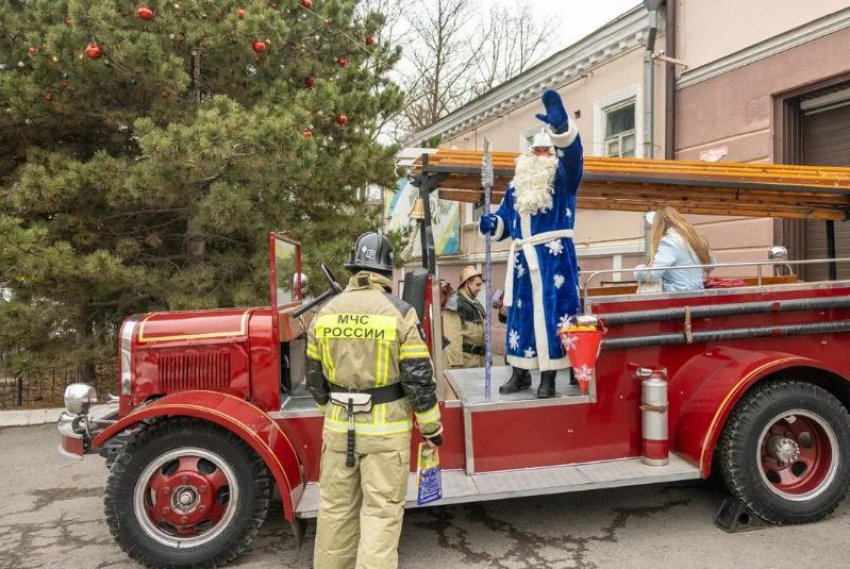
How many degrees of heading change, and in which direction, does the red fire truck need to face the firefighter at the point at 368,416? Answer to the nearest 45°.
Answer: approximately 45° to its left

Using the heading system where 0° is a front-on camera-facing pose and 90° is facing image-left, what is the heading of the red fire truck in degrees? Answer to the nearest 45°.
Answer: approximately 90°

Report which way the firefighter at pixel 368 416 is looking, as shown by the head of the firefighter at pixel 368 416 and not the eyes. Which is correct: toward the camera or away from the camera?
away from the camera

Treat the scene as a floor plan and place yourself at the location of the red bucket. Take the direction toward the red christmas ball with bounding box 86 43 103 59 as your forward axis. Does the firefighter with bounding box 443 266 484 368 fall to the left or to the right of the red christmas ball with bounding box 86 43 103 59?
right

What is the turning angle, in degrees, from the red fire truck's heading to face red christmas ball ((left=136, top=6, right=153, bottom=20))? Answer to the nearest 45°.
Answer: approximately 45° to its right

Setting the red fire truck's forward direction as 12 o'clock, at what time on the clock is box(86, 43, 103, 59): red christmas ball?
The red christmas ball is roughly at 1 o'clock from the red fire truck.

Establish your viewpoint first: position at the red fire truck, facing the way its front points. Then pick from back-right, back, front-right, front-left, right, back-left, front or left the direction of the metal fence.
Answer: front-right
